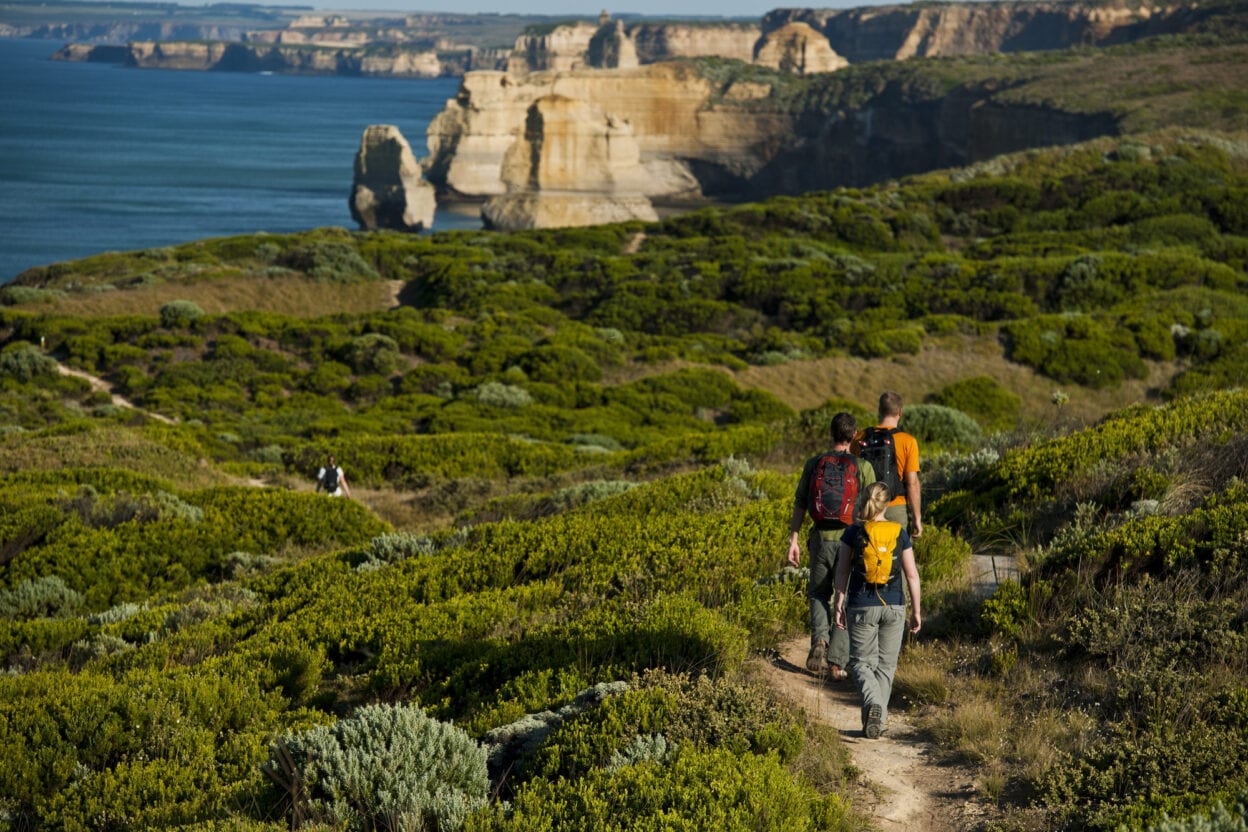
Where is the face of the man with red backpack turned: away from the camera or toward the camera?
away from the camera

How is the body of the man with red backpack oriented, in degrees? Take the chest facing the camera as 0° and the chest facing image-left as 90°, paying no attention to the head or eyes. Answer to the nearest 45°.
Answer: approximately 180°

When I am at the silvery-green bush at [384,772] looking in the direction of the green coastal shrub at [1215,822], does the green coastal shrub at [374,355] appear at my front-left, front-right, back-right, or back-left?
back-left

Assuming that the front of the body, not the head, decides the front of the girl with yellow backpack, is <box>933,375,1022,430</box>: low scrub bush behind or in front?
in front

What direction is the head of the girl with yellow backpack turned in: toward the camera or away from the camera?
away from the camera

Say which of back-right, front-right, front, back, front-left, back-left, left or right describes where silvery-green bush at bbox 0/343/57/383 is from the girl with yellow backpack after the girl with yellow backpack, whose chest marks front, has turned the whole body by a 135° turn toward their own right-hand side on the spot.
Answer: back

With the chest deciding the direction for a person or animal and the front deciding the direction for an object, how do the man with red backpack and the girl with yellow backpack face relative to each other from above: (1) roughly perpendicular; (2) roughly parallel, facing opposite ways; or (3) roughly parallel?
roughly parallel

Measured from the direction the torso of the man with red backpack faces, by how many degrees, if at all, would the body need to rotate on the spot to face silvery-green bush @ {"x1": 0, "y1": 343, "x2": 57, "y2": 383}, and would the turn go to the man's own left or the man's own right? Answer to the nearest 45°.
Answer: approximately 45° to the man's own left

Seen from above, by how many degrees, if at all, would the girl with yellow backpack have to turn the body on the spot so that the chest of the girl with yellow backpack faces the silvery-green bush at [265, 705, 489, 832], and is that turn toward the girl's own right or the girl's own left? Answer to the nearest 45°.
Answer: approximately 135° to the girl's own left

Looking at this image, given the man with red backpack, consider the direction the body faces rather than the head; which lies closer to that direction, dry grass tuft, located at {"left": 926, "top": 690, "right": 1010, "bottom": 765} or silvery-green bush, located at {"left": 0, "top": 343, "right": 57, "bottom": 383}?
the silvery-green bush

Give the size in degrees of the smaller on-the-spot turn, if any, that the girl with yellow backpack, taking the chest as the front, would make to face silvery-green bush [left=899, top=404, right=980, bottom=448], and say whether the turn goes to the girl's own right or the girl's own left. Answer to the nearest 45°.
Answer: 0° — they already face it

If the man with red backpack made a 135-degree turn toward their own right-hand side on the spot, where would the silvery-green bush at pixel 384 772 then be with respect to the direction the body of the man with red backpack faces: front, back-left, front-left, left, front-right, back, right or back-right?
right

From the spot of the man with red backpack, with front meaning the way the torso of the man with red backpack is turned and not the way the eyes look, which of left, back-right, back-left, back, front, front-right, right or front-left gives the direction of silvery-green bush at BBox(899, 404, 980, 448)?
front

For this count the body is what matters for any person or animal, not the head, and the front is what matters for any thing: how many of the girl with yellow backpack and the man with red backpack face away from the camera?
2

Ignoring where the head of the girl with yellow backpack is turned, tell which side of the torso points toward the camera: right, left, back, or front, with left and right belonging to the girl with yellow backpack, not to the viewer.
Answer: back
